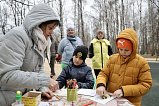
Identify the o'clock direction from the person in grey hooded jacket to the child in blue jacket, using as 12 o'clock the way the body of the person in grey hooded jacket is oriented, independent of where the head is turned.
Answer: The child in blue jacket is roughly at 10 o'clock from the person in grey hooded jacket.

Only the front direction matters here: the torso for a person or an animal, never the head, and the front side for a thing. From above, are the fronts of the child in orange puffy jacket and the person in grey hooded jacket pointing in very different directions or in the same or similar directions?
very different directions

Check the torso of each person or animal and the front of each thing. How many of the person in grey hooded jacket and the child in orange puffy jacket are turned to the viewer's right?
1

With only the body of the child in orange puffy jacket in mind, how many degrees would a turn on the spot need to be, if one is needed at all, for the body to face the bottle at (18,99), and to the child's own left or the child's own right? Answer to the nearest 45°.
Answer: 0° — they already face it

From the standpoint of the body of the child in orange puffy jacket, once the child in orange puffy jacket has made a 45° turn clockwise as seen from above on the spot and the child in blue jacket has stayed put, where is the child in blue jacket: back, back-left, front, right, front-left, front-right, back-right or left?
front-right

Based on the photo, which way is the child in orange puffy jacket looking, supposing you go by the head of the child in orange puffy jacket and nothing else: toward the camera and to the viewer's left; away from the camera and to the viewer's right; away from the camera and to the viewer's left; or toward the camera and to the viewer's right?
toward the camera and to the viewer's left

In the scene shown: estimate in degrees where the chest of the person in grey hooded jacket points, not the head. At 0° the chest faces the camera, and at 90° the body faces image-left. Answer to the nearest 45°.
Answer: approximately 270°

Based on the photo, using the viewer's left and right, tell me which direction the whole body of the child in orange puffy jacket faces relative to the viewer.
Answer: facing the viewer and to the left of the viewer

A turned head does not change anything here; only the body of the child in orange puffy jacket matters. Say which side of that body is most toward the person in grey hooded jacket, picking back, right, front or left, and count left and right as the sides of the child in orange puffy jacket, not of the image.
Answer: front
